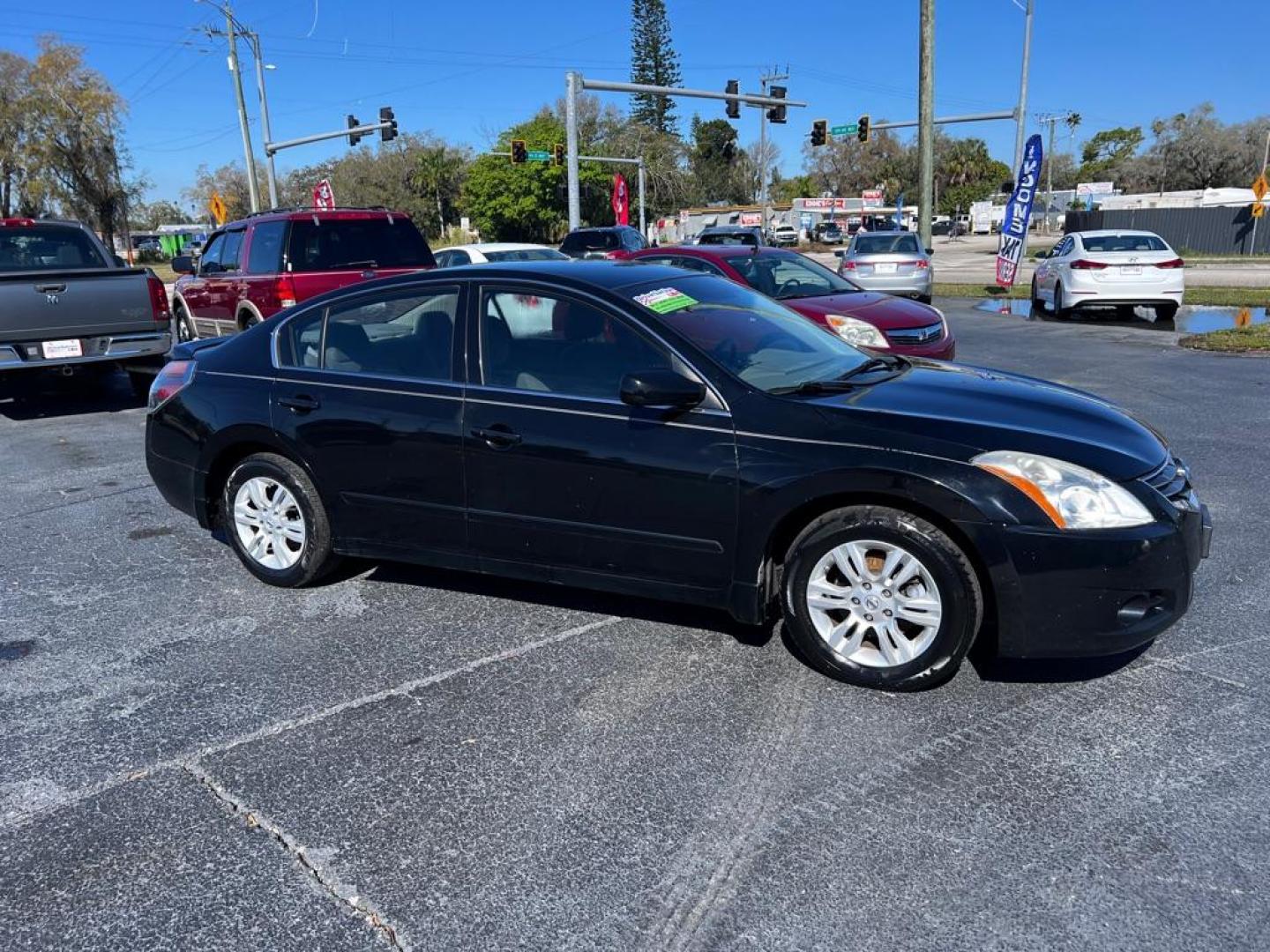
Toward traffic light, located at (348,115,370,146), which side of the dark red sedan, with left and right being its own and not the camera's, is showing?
back

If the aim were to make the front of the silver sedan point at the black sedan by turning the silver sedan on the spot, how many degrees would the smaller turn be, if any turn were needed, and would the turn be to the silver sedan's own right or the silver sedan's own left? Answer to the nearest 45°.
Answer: approximately 180°

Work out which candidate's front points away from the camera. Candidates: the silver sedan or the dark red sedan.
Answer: the silver sedan

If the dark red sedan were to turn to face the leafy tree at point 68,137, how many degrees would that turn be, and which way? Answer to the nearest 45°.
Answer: approximately 180°

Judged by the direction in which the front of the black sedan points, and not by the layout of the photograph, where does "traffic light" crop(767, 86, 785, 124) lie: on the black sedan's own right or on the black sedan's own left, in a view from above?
on the black sedan's own left

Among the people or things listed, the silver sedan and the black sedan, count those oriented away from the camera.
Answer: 1

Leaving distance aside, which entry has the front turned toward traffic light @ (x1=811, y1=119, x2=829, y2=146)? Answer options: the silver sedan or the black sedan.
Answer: the silver sedan

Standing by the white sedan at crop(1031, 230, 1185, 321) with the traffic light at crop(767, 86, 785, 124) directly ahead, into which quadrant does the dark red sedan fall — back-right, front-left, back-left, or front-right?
back-left

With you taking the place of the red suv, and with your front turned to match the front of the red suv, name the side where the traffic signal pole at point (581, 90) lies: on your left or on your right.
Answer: on your right

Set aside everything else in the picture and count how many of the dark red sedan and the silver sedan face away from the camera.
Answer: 1

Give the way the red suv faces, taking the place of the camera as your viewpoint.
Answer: facing away from the viewer and to the left of the viewer

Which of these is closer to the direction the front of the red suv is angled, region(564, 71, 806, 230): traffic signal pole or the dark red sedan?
the traffic signal pole

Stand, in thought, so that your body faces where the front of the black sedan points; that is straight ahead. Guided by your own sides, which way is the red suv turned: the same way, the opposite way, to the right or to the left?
the opposite way

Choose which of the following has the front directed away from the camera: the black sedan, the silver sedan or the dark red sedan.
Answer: the silver sedan

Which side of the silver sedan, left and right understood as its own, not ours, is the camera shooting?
back
